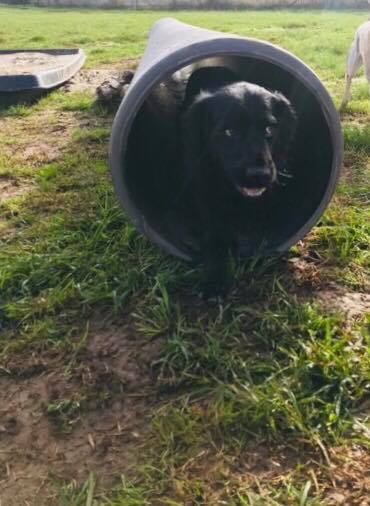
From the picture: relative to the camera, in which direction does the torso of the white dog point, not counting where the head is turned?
to the viewer's right

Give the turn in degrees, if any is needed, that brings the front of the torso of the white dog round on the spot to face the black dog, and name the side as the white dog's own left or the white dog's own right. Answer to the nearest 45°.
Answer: approximately 90° to the white dog's own right

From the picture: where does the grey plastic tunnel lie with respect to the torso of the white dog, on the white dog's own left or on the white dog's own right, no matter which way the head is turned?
on the white dog's own right
